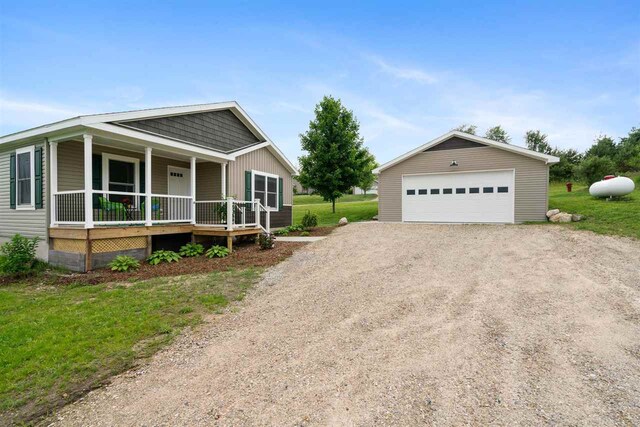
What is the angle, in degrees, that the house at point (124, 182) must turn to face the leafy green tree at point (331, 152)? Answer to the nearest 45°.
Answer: approximately 90° to its left

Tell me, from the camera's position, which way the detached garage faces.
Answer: facing the viewer

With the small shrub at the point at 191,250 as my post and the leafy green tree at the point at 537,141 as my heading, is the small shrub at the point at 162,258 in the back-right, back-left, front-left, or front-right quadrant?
back-right

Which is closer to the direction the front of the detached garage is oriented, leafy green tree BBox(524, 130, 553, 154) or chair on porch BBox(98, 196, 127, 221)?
the chair on porch

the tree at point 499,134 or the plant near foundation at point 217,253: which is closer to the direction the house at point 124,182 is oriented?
the plant near foundation

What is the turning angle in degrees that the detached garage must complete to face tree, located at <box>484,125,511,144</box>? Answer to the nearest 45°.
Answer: approximately 180°

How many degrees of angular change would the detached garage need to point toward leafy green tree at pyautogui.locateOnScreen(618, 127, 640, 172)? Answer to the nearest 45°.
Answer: approximately 135° to its left

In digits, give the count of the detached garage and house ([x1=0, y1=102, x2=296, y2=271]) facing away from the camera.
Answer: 0
